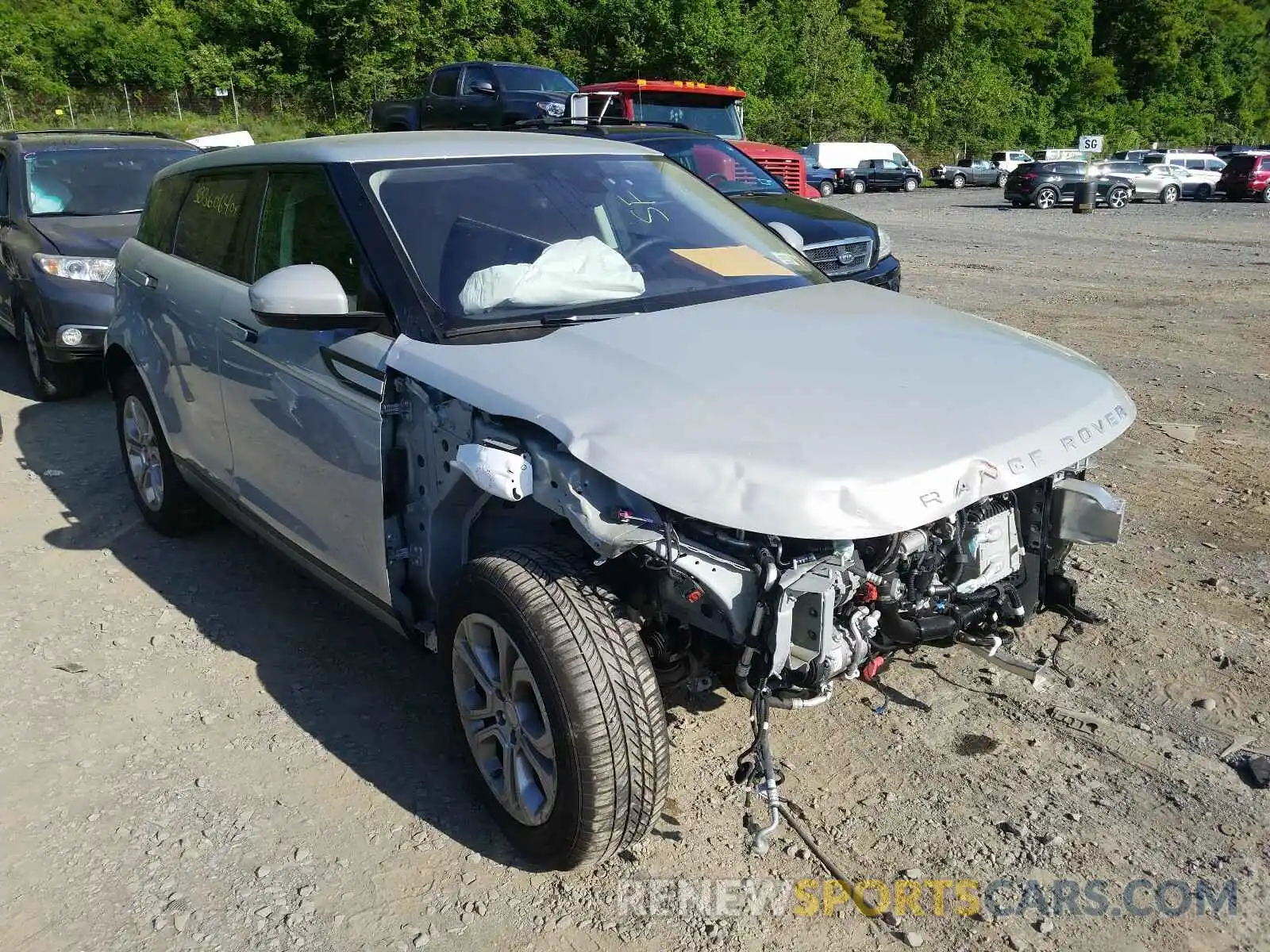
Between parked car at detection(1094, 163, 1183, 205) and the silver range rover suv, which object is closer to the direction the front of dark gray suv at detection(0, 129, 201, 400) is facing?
the silver range rover suv

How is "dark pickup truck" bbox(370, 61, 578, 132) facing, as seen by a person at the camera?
facing the viewer and to the right of the viewer

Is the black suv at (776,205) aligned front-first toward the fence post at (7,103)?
no

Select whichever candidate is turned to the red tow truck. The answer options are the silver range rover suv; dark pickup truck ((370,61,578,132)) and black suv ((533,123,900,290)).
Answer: the dark pickup truck

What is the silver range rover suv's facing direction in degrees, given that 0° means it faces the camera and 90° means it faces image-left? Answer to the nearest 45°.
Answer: approximately 315°

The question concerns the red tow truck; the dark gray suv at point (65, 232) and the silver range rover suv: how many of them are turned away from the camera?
0

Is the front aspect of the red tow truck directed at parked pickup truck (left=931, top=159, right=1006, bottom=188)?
no

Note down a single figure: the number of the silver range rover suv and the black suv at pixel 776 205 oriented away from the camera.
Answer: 0

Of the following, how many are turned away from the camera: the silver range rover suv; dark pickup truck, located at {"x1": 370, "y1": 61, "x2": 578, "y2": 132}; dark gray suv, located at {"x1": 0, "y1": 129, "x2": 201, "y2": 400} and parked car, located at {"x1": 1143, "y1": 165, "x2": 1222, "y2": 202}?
0

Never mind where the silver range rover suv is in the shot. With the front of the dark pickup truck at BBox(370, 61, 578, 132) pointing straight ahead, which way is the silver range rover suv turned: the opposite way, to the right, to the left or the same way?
the same way

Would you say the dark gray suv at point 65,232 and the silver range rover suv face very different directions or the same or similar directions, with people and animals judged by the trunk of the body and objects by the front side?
same or similar directions
